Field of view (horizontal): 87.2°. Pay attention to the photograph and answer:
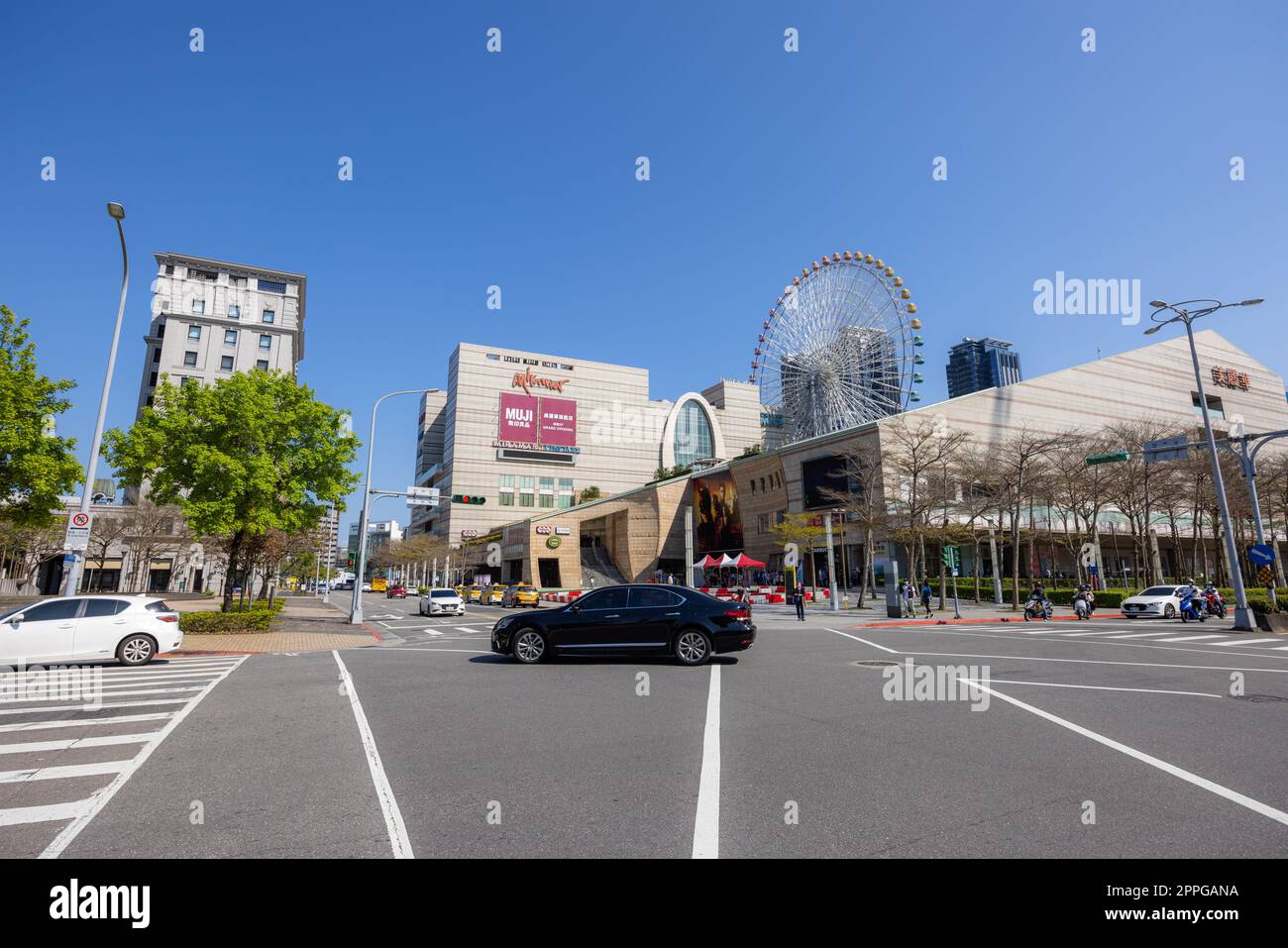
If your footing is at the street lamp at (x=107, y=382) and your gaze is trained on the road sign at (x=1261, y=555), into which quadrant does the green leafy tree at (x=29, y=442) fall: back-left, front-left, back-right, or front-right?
back-left

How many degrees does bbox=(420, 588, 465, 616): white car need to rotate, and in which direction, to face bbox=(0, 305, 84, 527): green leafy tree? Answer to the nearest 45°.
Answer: approximately 90° to its right

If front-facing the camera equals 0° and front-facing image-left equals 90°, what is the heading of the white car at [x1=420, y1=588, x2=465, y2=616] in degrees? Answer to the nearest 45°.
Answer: approximately 315°

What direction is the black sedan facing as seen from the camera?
to the viewer's left

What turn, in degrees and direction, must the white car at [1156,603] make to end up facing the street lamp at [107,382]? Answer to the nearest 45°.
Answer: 0° — it already faces it

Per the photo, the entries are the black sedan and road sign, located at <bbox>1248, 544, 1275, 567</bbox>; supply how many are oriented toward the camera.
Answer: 1

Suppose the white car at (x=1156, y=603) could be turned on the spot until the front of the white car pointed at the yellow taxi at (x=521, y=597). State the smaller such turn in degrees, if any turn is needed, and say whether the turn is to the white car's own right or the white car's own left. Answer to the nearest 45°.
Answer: approximately 45° to the white car's own right
